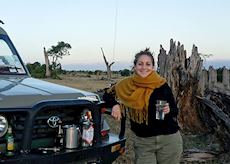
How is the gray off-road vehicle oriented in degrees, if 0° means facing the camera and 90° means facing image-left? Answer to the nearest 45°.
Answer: approximately 315°

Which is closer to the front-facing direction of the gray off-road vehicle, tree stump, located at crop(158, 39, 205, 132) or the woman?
the woman

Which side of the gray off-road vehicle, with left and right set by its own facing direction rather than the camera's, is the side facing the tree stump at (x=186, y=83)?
left

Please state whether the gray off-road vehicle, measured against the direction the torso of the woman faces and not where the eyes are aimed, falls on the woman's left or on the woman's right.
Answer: on the woman's right

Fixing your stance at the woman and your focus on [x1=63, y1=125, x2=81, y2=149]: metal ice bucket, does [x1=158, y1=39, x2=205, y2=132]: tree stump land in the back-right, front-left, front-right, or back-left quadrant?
back-right

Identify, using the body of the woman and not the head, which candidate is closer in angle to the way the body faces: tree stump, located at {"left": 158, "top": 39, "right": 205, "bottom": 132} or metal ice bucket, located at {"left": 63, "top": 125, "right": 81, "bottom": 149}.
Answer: the metal ice bucket

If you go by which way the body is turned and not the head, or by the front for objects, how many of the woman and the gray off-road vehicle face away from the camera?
0

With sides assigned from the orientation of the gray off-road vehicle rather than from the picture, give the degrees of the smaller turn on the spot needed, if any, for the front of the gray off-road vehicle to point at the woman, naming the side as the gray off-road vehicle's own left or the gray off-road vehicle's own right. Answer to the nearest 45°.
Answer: approximately 45° to the gray off-road vehicle's own left

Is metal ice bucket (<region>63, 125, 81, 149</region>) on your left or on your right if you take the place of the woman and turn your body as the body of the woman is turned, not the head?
on your right

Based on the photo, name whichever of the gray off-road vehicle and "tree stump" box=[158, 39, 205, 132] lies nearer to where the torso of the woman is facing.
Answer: the gray off-road vehicle

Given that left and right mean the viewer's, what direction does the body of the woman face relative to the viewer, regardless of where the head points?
facing the viewer
